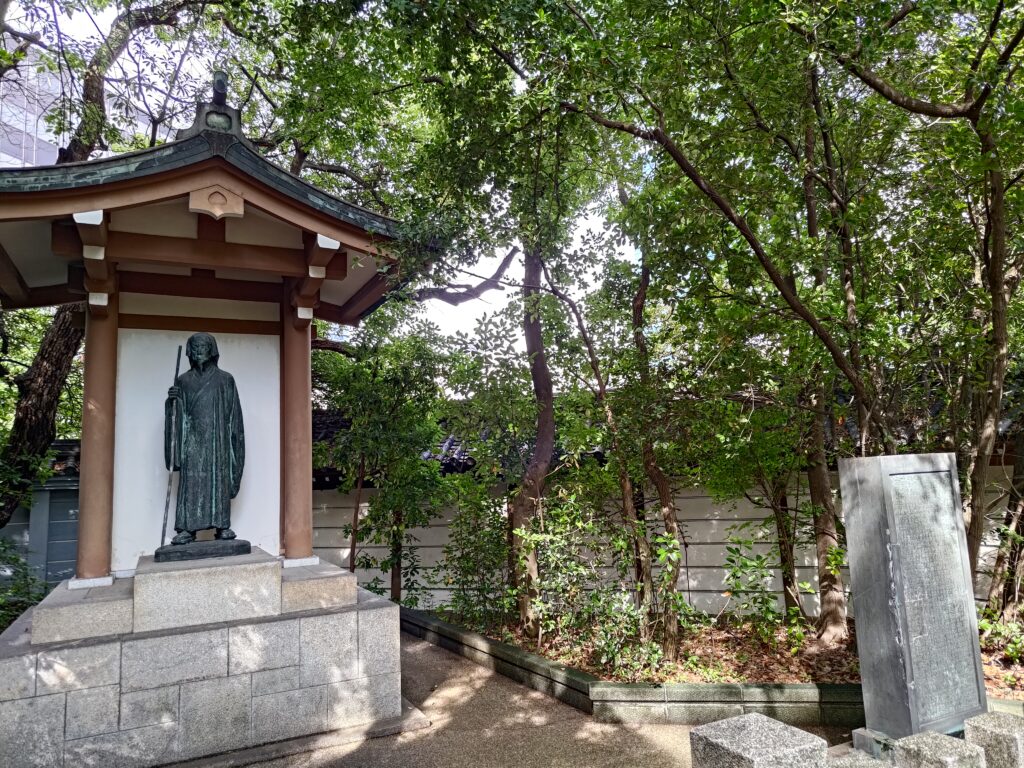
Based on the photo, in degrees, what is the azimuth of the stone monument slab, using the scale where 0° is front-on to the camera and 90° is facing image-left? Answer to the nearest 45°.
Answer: approximately 315°

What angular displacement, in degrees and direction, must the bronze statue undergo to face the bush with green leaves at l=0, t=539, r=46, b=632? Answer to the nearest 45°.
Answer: approximately 135° to its right

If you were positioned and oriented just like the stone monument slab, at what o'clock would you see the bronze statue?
The bronze statue is roughly at 4 o'clock from the stone monument slab.

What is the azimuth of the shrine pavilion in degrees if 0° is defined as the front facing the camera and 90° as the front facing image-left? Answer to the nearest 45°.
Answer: approximately 0°

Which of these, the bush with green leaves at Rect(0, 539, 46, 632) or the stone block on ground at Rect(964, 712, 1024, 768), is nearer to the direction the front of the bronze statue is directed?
the stone block on ground

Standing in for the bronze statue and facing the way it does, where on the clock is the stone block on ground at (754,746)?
The stone block on ground is roughly at 11 o'clock from the bronze statue.

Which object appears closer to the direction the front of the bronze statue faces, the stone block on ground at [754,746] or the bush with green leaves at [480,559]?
the stone block on ground
